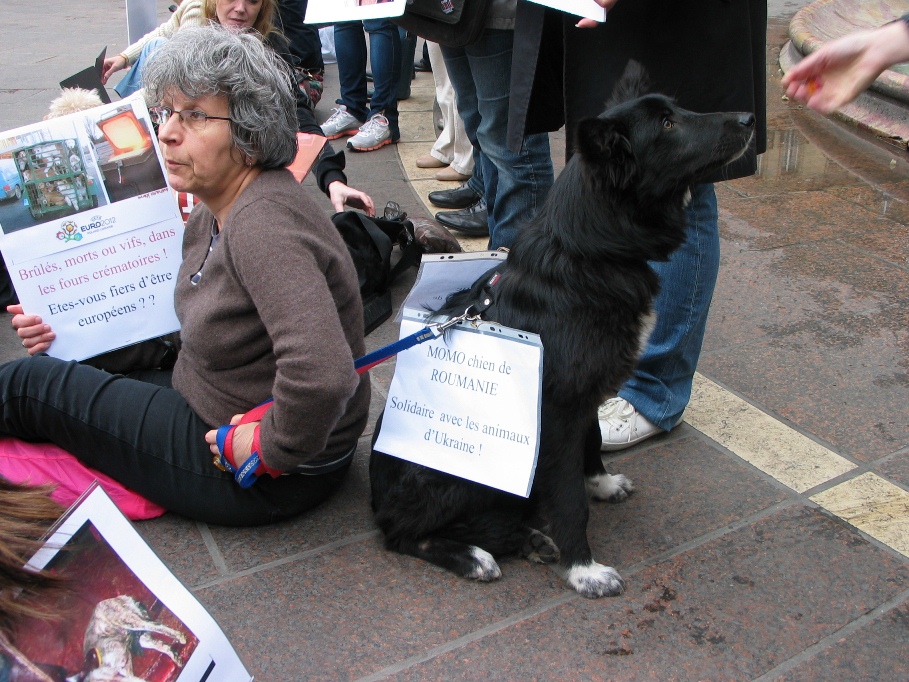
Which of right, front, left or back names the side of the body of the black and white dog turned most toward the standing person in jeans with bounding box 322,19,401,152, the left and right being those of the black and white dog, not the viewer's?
left

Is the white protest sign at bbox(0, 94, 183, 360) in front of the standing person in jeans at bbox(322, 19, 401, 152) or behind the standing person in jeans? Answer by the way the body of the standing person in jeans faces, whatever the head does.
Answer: in front

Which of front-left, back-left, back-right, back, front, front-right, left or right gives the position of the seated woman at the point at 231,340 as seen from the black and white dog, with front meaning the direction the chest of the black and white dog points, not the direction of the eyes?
back

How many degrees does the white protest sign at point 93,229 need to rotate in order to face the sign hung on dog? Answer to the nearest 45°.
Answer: approximately 45° to its left

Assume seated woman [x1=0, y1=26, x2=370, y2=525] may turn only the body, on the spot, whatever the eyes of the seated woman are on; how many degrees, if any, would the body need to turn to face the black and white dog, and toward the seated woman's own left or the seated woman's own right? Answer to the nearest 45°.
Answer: approximately 180°

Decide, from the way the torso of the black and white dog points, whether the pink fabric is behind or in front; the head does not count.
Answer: behind

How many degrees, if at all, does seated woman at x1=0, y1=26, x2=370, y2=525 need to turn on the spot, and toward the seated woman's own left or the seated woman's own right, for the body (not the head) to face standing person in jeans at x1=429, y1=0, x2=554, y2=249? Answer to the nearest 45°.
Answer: approximately 135° to the seated woman's own right

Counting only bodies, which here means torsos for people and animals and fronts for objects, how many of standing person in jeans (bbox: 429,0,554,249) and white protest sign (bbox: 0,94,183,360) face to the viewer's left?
1

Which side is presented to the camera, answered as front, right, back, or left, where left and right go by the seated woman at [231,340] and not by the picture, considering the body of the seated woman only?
left

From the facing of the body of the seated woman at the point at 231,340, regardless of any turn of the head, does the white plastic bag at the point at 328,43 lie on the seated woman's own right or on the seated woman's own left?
on the seated woman's own right

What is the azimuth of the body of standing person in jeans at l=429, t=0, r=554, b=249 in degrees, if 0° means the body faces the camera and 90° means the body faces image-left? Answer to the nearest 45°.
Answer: approximately 90°

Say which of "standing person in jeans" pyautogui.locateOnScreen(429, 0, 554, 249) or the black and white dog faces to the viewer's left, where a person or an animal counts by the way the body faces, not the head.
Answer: the standing person in jeans

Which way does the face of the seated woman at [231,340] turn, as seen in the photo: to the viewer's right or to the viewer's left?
to the viewer's left
